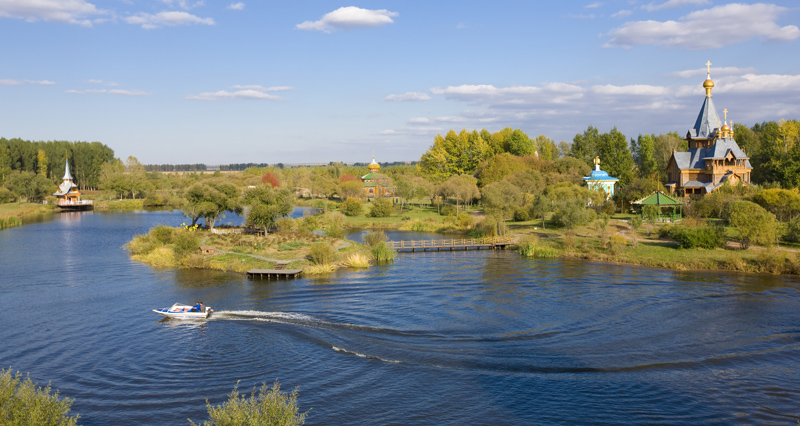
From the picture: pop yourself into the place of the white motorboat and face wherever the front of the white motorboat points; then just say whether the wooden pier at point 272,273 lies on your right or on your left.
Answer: on your right

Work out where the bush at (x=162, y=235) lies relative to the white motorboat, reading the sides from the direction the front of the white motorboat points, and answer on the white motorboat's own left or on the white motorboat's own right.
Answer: on the white motorboat's own right

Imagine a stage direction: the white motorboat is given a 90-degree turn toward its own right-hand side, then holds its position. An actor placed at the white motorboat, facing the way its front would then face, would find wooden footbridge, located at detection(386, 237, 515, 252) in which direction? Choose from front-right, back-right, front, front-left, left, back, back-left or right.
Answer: front-right

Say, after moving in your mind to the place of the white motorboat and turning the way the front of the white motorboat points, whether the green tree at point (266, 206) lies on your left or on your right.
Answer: on your right

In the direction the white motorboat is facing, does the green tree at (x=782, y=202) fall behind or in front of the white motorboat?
behind

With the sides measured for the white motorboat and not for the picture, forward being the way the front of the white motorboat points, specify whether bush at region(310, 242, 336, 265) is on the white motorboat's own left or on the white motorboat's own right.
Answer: on the white motorboat's own right

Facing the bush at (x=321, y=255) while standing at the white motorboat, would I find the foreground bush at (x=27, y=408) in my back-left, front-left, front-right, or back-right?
back-right

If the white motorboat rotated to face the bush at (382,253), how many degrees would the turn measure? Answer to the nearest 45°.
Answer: approximately 135° to its right

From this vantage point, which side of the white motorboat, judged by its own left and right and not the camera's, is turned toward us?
left

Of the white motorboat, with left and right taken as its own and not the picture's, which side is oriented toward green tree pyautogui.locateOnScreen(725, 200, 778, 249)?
back
